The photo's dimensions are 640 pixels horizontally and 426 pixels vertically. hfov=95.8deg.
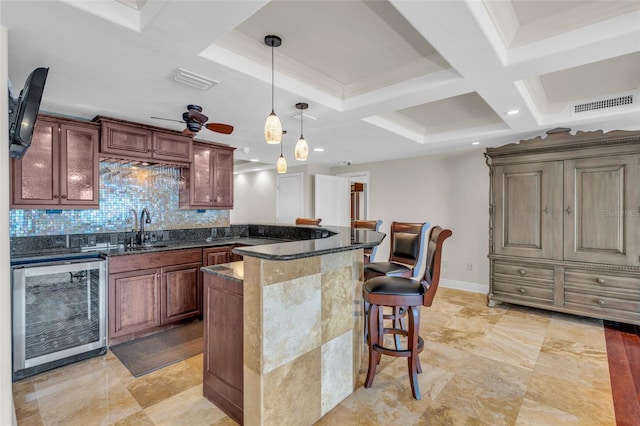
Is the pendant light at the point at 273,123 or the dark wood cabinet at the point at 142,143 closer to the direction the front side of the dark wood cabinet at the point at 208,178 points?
the pendant light

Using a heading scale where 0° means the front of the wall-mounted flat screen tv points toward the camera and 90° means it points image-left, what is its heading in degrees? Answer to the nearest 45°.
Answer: approximately 270°

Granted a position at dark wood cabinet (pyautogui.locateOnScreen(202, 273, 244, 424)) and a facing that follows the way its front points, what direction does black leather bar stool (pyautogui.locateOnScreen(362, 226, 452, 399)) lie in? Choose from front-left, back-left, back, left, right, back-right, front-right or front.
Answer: back-left

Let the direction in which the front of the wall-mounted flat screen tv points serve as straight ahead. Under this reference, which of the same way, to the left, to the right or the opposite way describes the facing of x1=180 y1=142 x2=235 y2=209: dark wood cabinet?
to the right

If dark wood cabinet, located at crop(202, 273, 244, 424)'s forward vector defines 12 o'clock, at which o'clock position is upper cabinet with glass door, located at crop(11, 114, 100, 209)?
The upper cabinet with glass door is roughly at 3 o'clock from the dark wood cabinet.

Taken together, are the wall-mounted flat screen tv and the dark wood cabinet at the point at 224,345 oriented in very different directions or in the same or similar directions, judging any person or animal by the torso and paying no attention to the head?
very different directions

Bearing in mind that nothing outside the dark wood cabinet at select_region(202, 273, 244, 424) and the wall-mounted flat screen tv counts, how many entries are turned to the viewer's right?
1

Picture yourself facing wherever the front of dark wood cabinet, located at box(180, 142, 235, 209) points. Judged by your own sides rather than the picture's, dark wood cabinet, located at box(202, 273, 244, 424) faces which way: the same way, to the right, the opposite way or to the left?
to the right
